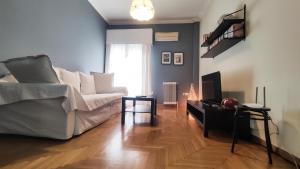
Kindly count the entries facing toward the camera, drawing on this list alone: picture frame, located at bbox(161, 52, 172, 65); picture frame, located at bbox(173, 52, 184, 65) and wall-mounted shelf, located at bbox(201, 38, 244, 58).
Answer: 2

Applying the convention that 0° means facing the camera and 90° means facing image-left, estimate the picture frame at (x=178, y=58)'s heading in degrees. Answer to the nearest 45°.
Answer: approximately 0°

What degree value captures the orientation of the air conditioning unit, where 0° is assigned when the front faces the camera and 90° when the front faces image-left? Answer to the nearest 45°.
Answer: approximately 0°

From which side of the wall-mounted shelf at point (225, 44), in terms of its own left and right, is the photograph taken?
left

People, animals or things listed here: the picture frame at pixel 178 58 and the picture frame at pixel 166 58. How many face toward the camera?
2
